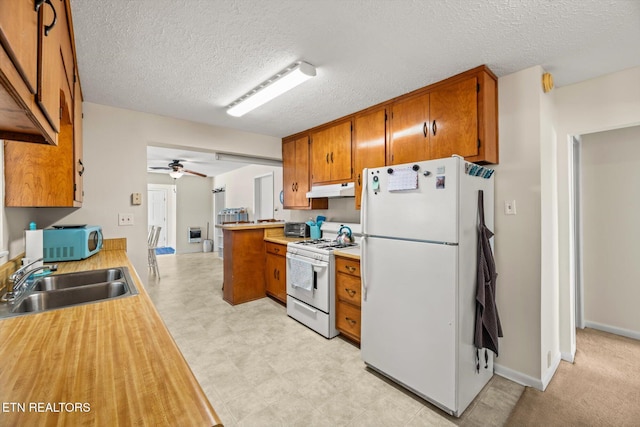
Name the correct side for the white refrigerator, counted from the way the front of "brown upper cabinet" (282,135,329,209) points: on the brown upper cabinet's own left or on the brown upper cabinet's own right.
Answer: on the brown upper cabinet's own left

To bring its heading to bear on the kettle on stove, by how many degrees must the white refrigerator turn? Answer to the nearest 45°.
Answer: approximately 90° to its right

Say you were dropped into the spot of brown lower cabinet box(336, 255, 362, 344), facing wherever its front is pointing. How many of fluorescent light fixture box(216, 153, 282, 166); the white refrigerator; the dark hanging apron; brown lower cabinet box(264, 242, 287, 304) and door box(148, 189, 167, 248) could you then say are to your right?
3

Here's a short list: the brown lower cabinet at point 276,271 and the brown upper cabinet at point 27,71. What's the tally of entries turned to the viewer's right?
1

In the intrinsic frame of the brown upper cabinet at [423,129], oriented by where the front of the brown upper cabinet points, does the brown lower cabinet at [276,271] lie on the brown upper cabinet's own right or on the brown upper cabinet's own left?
on the brown upper cabinet's own right

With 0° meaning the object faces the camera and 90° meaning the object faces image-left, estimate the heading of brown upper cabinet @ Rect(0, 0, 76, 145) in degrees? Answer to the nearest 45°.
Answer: approximately 270°

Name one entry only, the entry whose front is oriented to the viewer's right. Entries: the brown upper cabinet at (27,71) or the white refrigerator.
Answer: the brown upper cabinet

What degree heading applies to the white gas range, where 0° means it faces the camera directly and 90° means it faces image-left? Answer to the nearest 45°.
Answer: approximately 45°

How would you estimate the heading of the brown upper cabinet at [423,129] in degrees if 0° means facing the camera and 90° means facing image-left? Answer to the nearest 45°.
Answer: approximately 45°

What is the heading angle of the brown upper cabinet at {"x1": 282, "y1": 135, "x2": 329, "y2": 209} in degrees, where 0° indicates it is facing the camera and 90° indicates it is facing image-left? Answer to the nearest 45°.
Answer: approximately 45°
